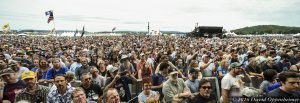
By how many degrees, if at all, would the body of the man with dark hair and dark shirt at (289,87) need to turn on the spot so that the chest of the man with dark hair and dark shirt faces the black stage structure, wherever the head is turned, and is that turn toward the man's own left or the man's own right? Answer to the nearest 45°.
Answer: approximately 135° to the man's own left

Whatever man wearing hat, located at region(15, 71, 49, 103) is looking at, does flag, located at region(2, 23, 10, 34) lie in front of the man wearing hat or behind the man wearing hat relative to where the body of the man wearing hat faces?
behind

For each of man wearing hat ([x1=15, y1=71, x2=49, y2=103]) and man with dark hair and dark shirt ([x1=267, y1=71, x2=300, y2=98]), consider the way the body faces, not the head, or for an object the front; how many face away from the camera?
0

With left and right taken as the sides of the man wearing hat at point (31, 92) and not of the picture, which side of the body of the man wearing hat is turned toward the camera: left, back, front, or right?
front

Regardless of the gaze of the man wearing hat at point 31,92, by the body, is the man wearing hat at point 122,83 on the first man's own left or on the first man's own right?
on the first man's own left

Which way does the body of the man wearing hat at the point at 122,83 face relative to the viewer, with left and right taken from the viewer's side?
facing the viewer and to the left of the viewer

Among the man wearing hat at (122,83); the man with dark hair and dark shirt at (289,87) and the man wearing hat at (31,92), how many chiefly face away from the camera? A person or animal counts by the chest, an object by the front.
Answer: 0

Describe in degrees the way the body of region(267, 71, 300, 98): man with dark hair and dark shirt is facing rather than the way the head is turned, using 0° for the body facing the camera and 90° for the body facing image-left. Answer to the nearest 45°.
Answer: approximately 315°
